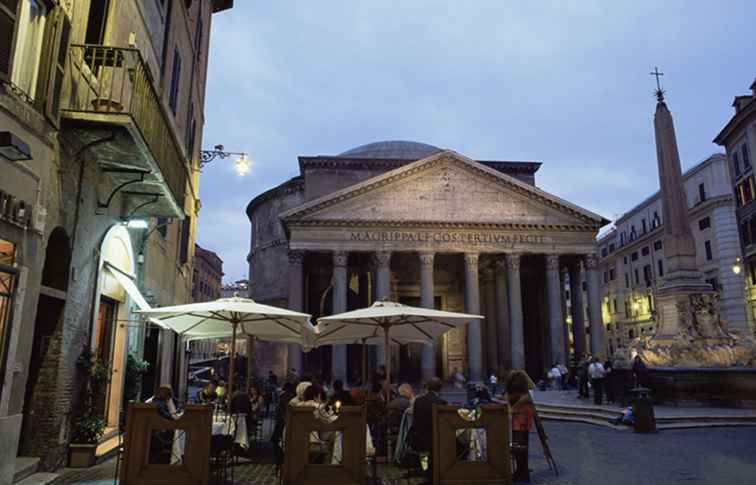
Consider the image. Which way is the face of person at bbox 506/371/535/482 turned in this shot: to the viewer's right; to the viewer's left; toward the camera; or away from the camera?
away from the camera

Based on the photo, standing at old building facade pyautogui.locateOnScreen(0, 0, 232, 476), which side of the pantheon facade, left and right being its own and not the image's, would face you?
front

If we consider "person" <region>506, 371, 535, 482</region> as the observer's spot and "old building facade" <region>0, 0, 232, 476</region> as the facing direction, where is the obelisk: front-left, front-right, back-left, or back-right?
back-right

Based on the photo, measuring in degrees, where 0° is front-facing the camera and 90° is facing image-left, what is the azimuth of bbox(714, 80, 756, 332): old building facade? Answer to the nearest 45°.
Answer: approximately 45°

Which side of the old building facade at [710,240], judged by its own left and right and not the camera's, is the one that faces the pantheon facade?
front

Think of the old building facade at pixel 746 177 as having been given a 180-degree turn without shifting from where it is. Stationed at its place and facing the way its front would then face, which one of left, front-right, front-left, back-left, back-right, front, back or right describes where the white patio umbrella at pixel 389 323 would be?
back-right
